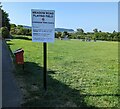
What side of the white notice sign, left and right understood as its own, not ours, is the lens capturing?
front
